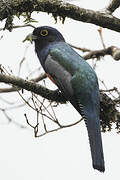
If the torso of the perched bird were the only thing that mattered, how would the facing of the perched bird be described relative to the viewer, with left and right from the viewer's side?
facing away from the viewer and to the left of the viewer

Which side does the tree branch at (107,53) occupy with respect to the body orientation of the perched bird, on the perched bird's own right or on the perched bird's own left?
on the perched bird's own right
